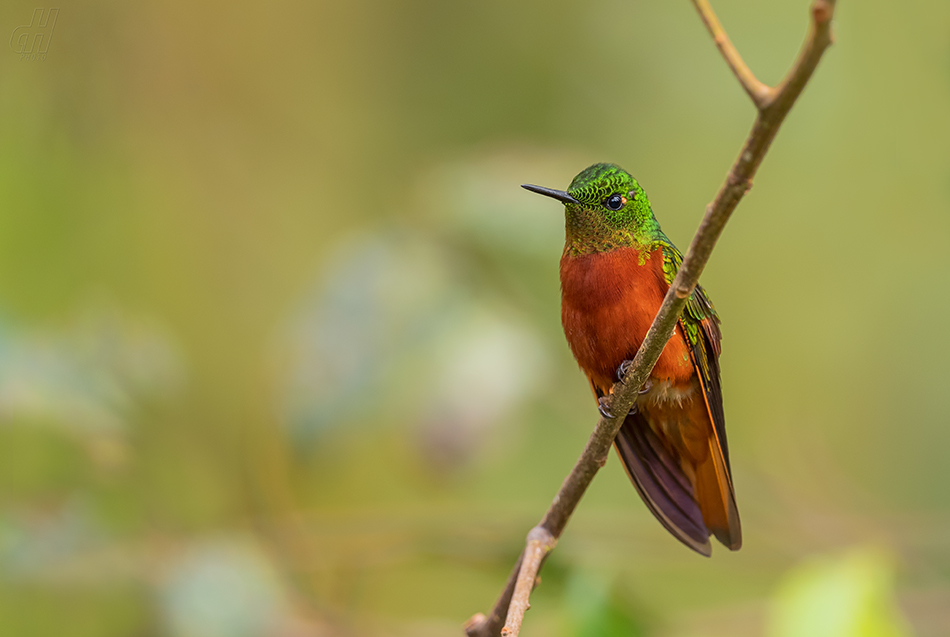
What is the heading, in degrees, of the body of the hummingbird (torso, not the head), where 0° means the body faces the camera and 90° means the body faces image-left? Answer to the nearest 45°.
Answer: approximately 45°
